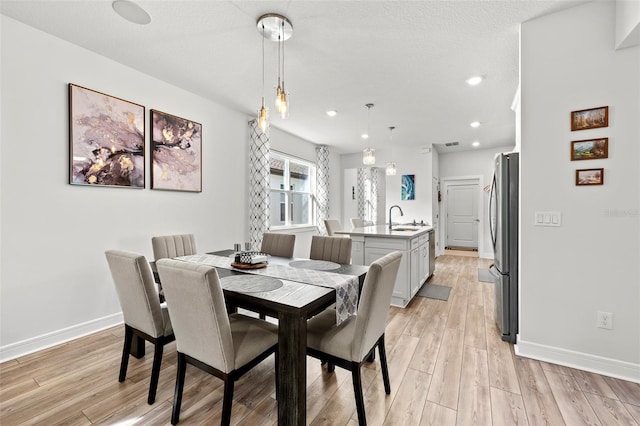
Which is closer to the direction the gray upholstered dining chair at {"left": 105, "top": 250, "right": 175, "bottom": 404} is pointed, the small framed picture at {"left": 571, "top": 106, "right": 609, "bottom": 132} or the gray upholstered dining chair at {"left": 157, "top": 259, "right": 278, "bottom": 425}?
the small framed picture

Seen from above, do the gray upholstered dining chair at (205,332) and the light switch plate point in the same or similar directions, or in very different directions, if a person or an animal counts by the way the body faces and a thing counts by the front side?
very different directions

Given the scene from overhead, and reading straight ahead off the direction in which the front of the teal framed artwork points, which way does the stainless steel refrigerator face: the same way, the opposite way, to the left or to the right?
to the right

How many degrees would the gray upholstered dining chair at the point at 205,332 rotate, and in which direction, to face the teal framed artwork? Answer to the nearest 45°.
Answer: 0° — it already faces it

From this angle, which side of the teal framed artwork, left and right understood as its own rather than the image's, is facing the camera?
front

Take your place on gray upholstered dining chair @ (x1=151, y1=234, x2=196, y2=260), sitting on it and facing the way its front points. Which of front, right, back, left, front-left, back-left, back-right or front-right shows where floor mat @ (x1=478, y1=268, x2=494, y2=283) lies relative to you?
front-left

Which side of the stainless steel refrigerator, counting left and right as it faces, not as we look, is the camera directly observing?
left

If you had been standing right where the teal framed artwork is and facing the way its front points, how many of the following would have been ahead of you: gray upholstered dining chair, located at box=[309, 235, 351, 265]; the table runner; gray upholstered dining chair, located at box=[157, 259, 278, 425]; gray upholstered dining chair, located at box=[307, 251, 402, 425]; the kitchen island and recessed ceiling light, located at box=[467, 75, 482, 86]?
6

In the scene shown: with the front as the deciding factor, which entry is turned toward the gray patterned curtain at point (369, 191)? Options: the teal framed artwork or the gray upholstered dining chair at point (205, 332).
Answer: the gray upholstered dining chair

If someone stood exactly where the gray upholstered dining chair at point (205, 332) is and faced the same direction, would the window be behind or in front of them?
in front

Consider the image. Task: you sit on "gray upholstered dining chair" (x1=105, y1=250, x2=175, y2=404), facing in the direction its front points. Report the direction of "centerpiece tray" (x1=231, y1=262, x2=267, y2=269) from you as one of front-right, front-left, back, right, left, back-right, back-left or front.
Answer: front-right

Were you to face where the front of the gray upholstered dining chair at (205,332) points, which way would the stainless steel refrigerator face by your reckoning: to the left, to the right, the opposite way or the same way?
to the left

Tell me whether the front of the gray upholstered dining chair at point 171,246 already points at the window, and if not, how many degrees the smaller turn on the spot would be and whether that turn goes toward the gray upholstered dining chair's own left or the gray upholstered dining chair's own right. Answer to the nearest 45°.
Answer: approximately 90° to the gray upholstered dining chair's own left

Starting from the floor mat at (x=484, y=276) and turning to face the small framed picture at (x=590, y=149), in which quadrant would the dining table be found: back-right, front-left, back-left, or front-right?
front-right
